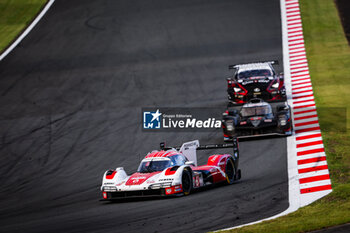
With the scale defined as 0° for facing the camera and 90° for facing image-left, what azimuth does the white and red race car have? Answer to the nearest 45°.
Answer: approximately 45°

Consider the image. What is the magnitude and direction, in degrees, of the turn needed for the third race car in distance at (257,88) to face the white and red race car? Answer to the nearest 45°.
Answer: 0° — it already faces it

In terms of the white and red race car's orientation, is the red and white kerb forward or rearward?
rearward

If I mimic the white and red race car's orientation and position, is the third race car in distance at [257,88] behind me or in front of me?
behind

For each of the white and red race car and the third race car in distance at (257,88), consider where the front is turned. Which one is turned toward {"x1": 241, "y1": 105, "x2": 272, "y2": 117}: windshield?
the third race car in distance

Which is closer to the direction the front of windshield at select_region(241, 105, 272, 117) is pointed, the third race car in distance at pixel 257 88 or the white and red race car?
the white and red race car

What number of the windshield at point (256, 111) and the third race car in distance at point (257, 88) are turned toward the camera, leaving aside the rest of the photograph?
2

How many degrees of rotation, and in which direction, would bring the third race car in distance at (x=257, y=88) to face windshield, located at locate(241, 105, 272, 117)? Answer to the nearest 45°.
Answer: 0° — it already faces it

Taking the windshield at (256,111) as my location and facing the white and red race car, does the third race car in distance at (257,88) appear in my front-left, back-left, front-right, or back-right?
back-right

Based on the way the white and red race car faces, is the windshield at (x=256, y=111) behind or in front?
behind

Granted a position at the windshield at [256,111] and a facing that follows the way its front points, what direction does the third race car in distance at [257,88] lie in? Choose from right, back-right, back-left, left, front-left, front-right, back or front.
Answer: back

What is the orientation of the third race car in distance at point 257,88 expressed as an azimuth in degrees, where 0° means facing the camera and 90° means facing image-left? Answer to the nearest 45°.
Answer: approximately 0°
